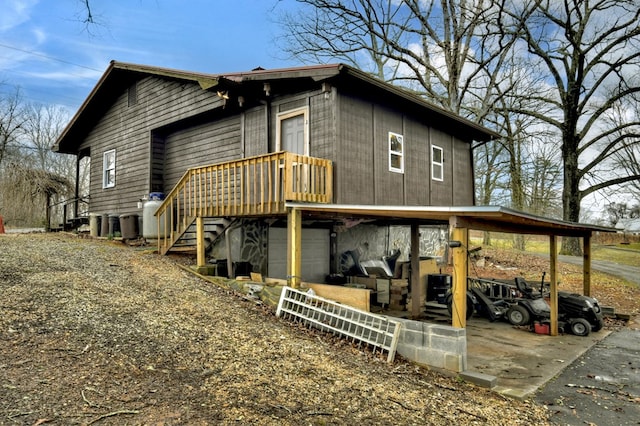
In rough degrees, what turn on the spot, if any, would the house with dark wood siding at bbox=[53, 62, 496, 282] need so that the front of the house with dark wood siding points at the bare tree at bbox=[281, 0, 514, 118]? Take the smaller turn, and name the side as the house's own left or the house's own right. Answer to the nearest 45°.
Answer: approximately 180°

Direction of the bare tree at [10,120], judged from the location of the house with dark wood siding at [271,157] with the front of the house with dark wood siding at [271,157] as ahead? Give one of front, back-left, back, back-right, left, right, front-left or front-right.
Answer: right

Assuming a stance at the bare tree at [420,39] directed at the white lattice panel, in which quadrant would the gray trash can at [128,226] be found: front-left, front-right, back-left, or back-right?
front-right

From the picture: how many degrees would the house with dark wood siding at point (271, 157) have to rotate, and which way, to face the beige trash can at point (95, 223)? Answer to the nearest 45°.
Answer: approximately 90° to its right

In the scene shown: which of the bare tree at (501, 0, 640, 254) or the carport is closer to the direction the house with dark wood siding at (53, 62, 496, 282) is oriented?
the carport

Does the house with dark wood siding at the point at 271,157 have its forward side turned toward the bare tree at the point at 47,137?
no

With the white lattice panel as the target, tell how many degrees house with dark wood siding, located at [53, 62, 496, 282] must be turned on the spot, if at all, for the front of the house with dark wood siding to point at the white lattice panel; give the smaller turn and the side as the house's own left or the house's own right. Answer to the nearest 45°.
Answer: approximately 45° to the house's own left
